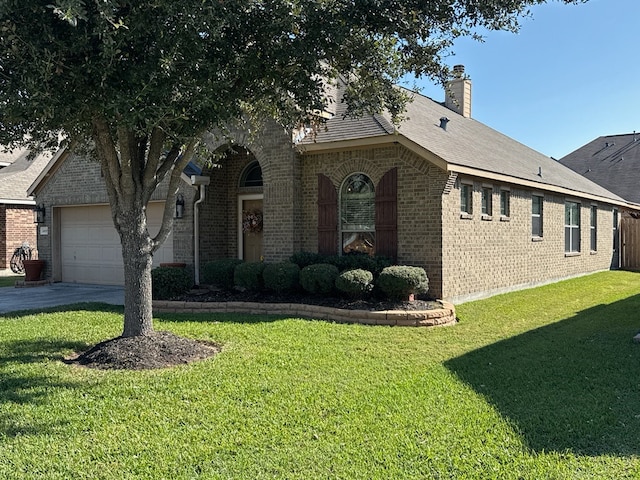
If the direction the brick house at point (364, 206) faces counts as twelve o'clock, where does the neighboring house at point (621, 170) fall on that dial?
The neighboring house is roughly at 6 o'clock from the brick house.

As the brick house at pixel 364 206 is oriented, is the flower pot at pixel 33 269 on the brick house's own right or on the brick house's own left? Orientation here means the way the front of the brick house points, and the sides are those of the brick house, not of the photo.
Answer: on the brick house's own right

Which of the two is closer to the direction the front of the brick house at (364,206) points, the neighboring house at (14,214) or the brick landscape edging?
the brick landscape edging

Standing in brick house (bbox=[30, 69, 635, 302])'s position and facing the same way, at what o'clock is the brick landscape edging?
The brick landscape edging is roughly at 11 o'clock from the brick house.

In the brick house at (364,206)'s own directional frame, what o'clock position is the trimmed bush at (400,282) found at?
The trimmed bush is roughly at 10 o'clock from the brick house.

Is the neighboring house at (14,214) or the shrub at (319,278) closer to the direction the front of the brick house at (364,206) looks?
the shrub

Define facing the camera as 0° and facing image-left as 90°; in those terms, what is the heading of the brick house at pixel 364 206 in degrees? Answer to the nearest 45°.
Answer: approximately 45°
